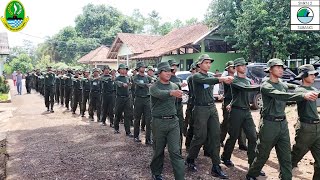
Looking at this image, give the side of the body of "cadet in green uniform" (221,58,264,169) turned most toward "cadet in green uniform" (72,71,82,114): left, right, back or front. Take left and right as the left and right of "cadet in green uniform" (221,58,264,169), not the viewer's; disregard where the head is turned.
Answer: back

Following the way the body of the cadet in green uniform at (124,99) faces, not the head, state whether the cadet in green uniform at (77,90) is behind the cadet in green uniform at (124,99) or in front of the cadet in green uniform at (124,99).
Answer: behind

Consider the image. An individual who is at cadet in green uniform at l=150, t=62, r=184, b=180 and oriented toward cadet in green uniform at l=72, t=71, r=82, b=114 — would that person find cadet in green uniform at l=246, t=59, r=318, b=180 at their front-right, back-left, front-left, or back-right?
back-right

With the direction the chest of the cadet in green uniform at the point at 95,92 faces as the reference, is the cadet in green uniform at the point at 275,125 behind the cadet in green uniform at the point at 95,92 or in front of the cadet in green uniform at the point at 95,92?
in front

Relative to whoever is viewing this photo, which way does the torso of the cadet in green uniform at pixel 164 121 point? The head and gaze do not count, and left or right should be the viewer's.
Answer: facing the viewer and to the right of the viewer

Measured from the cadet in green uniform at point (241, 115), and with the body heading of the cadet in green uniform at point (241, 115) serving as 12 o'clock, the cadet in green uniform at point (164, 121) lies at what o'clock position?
the cadet in green uniform at point (164, 121) is roughly at 3 o'clock from the cadet in green uniform at point (241, 115).

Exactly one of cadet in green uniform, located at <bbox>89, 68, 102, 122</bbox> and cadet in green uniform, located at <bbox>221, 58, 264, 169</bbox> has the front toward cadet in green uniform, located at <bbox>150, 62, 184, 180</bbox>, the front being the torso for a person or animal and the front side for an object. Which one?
cadet in green uniform, located at <bbox>89, 68, 102, 122</bbox>

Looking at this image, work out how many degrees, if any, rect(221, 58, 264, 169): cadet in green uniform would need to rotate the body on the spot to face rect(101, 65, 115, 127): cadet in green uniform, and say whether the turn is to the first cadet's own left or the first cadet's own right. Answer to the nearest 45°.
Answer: approximately 180°

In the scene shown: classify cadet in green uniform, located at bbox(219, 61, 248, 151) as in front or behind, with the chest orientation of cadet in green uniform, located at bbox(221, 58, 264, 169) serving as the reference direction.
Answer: behind

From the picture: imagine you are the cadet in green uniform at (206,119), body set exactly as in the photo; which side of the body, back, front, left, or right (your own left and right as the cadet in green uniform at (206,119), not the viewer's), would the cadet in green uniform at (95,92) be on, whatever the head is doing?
back
